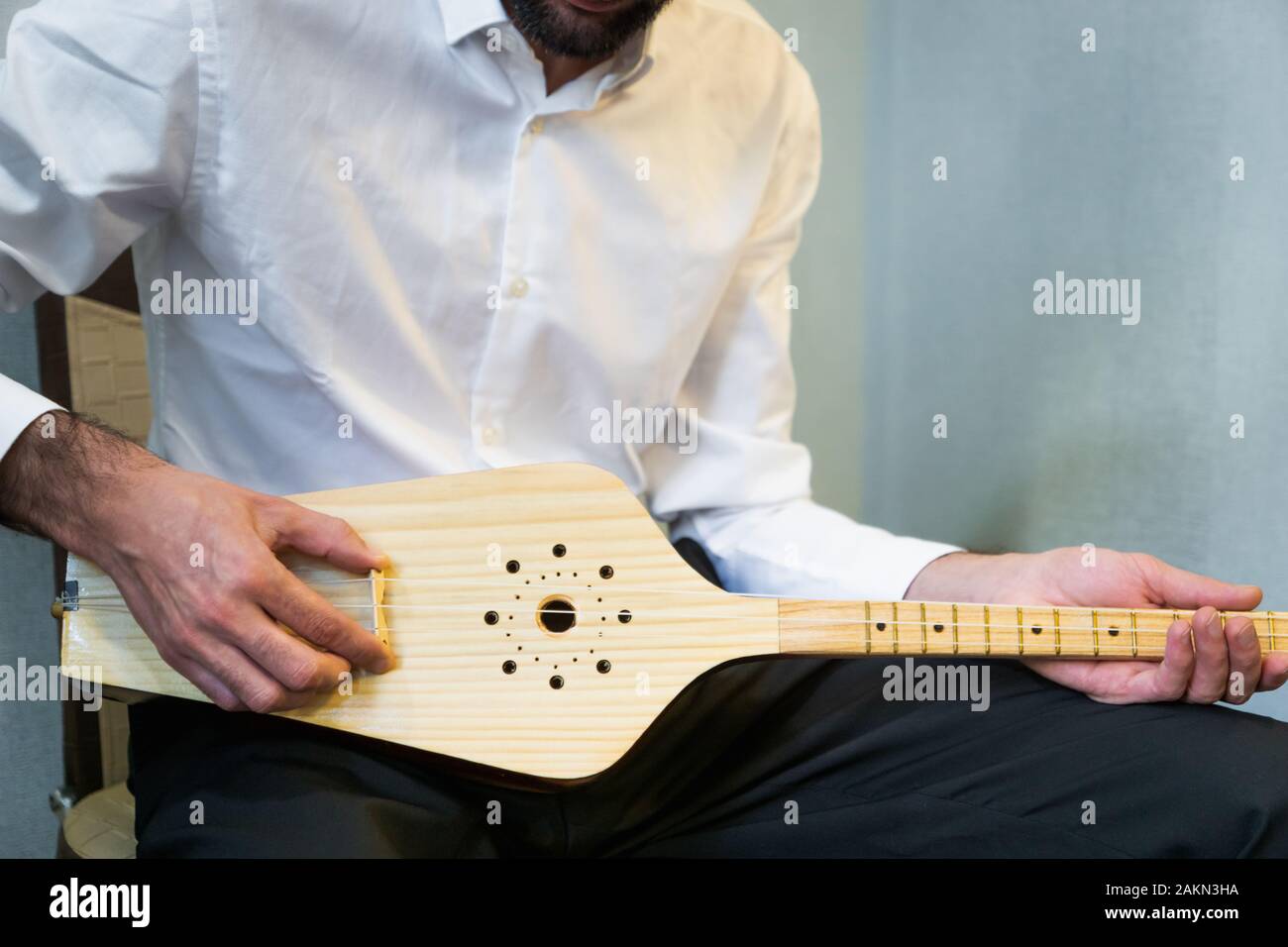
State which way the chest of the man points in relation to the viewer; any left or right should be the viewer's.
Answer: facing the viewer
